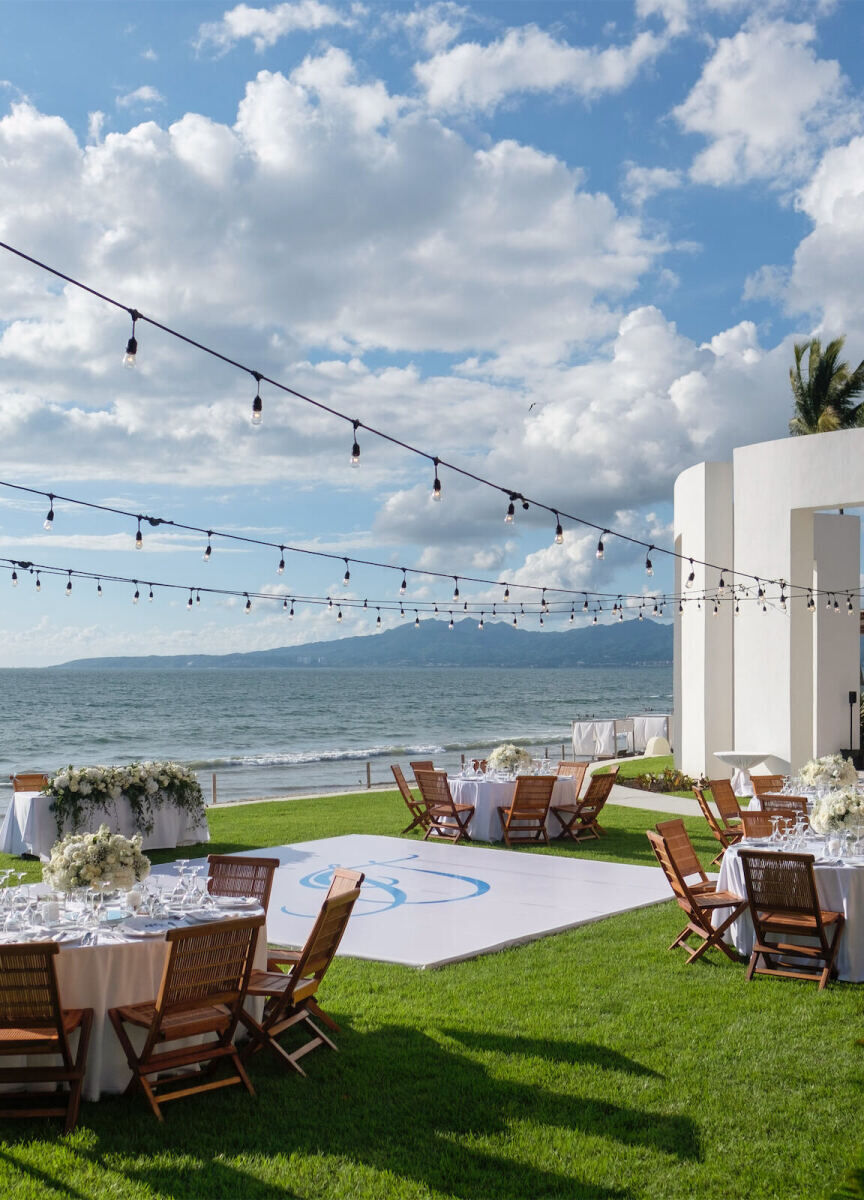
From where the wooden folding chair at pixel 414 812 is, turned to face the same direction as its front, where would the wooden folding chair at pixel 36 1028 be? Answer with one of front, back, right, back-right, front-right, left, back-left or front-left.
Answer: right

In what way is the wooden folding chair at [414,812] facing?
to the viewer's right

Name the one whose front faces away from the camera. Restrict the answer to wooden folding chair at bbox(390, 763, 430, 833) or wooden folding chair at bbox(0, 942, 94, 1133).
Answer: wooden folding chair at bbox(0, 942, 94, 1133)

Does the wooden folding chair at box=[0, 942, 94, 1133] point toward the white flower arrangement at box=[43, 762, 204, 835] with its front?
yes

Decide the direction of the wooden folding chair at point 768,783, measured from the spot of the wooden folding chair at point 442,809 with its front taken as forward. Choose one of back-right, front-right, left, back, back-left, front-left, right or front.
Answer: front-right

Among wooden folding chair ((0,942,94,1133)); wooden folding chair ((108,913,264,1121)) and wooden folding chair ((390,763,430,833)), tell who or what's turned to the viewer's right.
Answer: wooden folding chair ((390,763,430,833))

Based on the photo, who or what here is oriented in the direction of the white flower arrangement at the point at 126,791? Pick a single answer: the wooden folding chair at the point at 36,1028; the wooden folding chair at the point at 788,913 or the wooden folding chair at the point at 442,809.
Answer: the wooden folding chair at the point at 36,1028

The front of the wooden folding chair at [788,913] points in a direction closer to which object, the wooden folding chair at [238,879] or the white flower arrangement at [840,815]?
the white flower arrangement

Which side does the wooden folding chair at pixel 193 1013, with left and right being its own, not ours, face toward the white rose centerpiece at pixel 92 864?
front

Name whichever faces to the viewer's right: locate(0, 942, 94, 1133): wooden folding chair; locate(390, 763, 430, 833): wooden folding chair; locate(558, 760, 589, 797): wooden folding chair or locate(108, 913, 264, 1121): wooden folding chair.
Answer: locate(390, 763, 430, 833): wooden folding chair

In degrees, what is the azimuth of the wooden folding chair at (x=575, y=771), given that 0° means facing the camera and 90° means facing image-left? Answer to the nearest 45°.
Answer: approximately 45°

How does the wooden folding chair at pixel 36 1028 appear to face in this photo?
away from the camera

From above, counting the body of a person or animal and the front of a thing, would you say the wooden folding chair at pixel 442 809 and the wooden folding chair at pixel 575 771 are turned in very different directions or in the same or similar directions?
very different directions
